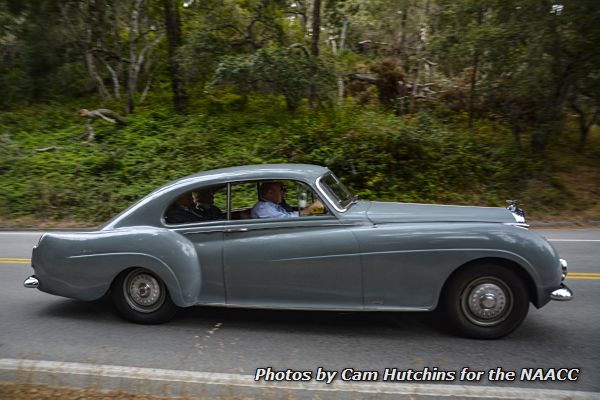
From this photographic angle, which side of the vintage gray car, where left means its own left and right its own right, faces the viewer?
right

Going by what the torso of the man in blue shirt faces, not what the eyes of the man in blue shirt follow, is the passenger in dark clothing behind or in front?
behind

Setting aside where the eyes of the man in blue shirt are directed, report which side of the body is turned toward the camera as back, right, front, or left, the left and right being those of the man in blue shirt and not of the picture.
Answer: right

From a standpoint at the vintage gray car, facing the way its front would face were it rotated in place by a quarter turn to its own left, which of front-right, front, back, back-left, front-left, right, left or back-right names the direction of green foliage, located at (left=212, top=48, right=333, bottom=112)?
front
